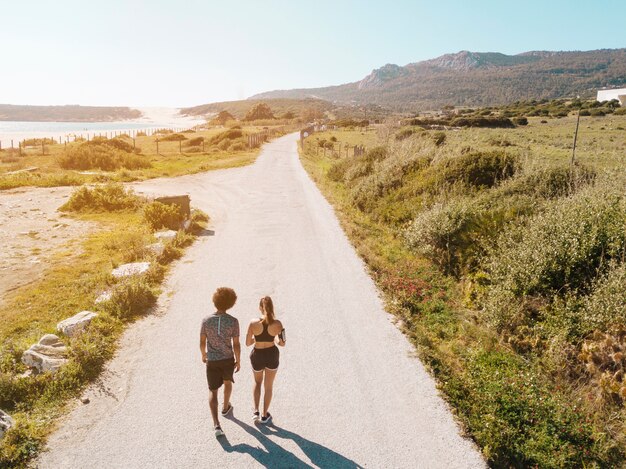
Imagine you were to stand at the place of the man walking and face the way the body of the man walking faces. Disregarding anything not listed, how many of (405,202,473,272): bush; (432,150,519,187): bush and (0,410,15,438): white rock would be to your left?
1

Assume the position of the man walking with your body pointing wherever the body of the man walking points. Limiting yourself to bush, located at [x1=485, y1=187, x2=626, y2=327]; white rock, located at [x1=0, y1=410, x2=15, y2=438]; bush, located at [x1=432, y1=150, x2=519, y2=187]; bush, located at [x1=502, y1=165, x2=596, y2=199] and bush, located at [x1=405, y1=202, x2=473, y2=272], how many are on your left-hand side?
1

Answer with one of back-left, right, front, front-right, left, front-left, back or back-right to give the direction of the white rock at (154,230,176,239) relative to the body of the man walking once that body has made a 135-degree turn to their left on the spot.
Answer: back-right

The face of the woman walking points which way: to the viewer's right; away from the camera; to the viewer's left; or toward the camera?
away from the camera

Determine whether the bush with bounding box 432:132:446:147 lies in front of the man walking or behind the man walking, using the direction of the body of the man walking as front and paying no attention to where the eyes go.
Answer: in front

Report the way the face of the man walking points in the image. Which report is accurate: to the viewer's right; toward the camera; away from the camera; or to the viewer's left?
away from the camera

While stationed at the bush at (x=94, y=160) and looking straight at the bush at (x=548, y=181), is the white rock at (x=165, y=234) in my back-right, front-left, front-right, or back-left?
front-right

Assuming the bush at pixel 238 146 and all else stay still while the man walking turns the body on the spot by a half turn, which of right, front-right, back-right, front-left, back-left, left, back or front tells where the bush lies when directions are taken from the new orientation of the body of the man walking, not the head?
back

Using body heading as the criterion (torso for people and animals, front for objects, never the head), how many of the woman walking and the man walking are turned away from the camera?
2

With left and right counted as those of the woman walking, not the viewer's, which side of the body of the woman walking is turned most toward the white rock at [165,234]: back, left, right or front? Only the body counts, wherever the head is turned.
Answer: front

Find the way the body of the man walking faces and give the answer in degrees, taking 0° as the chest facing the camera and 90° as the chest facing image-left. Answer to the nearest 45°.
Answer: approximately 180°

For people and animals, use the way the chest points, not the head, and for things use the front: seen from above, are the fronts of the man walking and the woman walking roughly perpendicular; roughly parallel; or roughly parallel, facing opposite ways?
roughly parallel

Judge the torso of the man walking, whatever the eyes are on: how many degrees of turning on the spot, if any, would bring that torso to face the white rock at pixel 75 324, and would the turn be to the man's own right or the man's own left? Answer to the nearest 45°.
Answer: approximately 45° to the man's own left

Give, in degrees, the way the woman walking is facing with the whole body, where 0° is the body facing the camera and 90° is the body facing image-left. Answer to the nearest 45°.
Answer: approximately 180°
